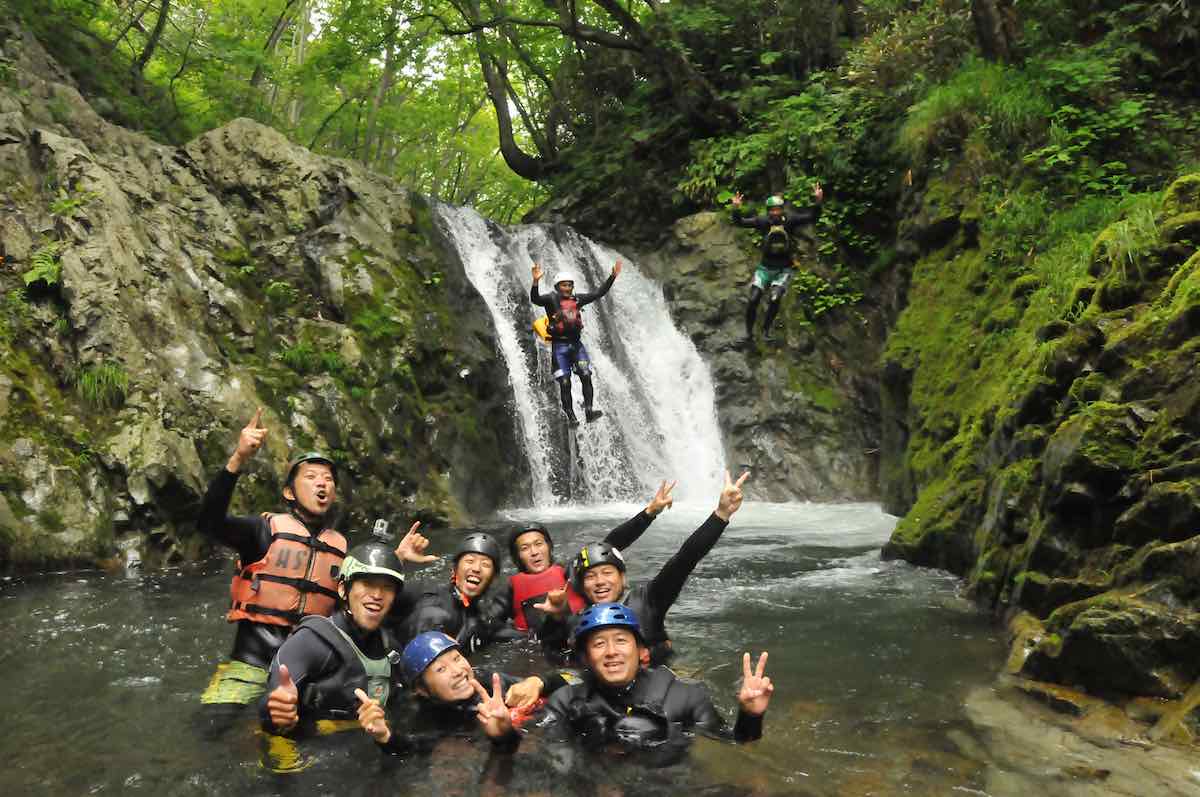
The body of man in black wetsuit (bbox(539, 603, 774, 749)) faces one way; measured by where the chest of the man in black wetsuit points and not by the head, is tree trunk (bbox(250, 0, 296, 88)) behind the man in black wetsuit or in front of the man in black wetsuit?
behind

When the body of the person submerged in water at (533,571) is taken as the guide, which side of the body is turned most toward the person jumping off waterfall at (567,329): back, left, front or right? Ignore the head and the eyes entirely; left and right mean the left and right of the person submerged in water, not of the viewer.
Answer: back

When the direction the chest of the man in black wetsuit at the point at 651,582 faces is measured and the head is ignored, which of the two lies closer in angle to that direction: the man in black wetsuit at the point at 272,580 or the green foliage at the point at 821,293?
the man in black wetsuit

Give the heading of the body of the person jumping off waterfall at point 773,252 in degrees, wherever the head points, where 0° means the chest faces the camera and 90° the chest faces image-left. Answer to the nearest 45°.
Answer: approximately 0°

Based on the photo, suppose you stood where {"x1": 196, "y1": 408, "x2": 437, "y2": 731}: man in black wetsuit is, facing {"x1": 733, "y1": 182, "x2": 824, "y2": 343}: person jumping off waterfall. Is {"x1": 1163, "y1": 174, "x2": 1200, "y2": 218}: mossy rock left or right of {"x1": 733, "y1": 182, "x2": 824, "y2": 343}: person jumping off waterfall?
right

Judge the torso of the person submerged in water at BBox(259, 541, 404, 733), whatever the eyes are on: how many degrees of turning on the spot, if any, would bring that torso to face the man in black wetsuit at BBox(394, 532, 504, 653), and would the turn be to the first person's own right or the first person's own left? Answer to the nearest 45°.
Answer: approximately 90° to the first person's own left

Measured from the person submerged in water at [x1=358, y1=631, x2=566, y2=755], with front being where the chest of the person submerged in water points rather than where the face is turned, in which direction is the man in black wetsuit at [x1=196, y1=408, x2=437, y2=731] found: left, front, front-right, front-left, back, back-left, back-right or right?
back-right

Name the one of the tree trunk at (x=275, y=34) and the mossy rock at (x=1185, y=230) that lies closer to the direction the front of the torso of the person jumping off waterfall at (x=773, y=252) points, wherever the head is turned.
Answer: the mossy rock

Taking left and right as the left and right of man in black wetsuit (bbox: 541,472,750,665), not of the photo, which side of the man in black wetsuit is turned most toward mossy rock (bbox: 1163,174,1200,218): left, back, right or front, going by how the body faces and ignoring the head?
left

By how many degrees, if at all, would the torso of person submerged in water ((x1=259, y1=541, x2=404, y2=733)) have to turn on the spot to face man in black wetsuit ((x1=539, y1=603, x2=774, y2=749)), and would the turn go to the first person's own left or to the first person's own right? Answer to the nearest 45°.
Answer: approximately 45° to the first person's own left

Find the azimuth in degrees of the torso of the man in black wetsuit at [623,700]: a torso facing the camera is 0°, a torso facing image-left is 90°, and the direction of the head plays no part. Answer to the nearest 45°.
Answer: approximately 0°

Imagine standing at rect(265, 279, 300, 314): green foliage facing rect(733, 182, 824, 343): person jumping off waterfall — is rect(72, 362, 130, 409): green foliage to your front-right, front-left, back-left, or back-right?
back-right
